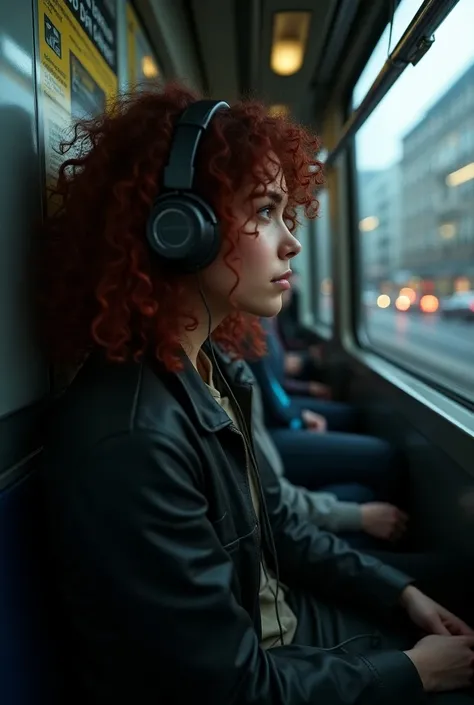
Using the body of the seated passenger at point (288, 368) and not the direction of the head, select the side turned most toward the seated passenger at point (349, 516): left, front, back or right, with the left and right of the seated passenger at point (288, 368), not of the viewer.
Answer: right

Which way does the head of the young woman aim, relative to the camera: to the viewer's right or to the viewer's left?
to the viewer's right

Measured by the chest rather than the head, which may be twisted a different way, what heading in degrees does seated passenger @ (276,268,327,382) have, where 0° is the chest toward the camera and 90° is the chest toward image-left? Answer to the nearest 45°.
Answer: approximately 270°

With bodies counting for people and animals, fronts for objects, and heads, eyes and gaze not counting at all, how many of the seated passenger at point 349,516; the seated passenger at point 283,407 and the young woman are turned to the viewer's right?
3

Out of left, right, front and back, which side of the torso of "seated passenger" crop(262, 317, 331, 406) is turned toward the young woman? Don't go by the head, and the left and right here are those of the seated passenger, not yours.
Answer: right

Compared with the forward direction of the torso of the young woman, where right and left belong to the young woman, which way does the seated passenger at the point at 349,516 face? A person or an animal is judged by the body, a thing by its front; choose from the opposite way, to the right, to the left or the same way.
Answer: the same way

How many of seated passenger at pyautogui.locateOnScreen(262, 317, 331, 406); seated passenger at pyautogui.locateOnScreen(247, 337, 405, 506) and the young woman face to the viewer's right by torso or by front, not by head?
3

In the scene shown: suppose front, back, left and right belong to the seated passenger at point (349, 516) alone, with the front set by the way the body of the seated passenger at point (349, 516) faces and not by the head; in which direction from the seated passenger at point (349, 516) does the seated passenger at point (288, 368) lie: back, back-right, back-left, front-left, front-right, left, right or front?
left

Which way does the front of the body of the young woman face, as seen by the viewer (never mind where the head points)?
to the viewer's right

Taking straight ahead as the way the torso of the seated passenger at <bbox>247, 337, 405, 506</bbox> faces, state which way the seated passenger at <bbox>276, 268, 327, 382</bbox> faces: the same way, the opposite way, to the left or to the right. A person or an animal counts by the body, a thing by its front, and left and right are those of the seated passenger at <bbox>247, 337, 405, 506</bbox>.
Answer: the same way

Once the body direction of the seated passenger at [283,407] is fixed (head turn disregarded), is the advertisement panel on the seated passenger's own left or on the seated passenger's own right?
on the seated passenger's own right

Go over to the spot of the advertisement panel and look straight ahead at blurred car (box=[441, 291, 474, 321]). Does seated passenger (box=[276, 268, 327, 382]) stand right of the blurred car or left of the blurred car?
left

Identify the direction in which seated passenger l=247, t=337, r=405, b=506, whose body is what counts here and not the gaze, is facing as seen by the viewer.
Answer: to the viewer's right
